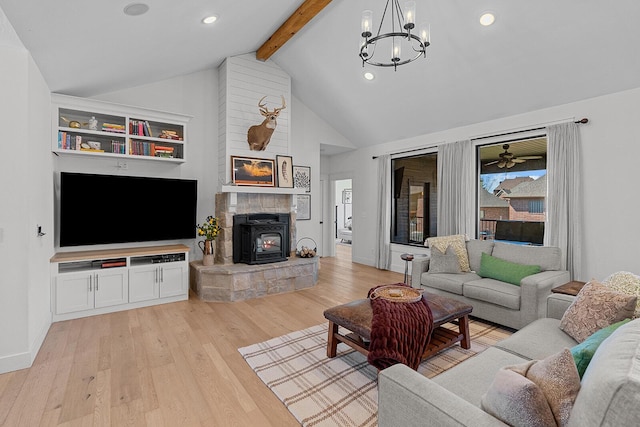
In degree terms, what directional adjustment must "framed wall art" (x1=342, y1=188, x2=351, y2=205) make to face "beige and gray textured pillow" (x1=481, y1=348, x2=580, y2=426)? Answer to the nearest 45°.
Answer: approximately 45° to its right

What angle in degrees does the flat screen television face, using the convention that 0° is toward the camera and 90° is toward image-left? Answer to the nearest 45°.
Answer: approximately 315°

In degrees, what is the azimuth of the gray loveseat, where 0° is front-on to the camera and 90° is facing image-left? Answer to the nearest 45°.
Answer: approximately 45°

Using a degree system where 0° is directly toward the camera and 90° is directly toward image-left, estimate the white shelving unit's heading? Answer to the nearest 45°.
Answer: approximately 315°

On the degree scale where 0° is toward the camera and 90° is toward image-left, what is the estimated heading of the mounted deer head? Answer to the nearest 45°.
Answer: approximately 315°

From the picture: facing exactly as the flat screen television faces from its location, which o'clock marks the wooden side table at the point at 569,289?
The wooden side table is roughly at 12 o'clock from the flat screen television.

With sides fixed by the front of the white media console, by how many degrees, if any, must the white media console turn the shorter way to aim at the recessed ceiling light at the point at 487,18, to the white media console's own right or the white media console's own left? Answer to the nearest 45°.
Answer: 0° — it already faces it

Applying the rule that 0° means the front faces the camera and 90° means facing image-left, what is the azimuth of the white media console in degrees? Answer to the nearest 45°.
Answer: approximately 315°
